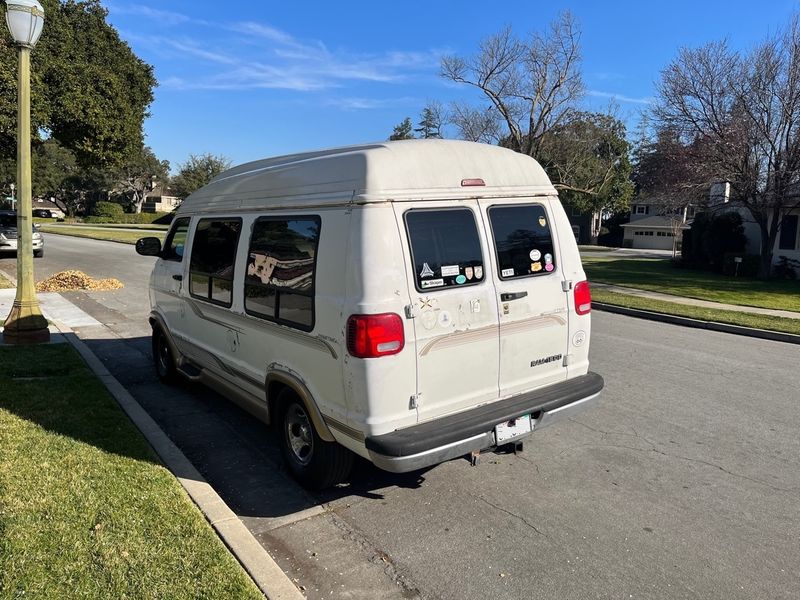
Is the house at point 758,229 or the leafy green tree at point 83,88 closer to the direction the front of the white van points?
the leafy green tree

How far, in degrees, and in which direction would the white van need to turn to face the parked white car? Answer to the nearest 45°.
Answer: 0° — it already faces it

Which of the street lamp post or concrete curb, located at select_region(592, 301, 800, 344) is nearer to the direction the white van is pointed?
the street lamp post

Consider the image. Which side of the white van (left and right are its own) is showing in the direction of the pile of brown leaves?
front

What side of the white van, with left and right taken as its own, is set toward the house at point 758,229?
right

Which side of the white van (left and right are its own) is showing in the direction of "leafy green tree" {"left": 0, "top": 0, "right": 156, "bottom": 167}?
front

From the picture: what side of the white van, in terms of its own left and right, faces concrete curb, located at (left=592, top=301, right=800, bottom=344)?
right

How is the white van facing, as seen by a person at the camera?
facing away from the viewer and to the left of the viewer
